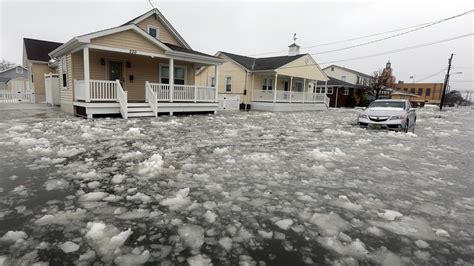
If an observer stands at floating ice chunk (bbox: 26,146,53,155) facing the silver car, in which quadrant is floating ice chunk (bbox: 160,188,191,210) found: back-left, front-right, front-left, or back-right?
front-right

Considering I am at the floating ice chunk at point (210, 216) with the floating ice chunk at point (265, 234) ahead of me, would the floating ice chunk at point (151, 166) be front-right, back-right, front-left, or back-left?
back-left

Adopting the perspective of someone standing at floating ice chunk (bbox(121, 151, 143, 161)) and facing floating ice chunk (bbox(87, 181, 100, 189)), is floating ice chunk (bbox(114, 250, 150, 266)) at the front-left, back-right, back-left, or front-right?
front-left

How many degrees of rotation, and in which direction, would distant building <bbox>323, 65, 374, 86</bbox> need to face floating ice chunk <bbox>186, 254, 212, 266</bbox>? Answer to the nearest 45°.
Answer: approximately 45° to its right

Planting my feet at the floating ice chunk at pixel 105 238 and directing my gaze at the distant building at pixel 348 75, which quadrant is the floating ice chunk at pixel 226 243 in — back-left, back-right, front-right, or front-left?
front-right

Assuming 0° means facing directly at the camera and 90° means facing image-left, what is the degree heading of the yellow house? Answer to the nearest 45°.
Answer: approximately 315°

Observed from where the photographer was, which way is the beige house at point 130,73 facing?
facing the viewer and to the right of the viewer

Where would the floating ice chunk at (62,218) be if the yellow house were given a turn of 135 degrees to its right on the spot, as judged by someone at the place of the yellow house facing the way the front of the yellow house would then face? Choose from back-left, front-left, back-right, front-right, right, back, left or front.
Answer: left

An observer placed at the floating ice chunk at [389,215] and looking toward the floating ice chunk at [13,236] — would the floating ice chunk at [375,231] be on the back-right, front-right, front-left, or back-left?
front-left

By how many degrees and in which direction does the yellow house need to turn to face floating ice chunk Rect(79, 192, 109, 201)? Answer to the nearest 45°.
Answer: approximately 45° to its right

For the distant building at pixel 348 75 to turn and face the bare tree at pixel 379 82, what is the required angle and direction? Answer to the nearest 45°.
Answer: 0° — it already faces it

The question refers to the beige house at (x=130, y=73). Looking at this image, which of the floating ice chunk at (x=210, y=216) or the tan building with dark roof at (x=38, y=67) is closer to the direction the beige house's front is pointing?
the floating ice chunk

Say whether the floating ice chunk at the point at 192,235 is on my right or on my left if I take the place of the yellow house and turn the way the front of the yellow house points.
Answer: on my right

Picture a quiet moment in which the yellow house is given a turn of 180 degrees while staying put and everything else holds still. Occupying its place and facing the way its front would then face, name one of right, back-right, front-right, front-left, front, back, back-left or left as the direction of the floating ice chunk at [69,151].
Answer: back-left

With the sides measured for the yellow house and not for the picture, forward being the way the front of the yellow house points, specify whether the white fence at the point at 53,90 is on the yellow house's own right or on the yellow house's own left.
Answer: on the yellow house's own right

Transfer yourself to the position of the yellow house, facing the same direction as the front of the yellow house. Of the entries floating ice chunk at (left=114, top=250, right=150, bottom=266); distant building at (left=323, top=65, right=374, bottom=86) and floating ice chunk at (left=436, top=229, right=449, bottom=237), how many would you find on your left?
1

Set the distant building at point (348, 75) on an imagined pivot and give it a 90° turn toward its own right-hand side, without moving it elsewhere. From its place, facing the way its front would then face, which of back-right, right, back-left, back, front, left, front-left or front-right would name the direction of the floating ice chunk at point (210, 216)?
front-left

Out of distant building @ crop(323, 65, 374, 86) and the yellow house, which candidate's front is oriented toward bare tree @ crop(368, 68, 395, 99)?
the distant building
